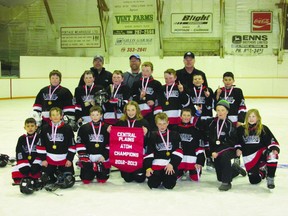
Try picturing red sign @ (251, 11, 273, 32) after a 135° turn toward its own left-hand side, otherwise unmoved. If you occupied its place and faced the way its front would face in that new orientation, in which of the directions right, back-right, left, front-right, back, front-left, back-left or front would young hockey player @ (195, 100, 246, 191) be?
back-right

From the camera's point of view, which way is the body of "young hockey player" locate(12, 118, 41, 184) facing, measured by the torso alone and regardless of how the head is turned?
toward the camera

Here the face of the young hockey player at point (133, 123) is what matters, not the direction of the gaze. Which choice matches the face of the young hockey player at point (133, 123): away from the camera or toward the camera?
toward the camera

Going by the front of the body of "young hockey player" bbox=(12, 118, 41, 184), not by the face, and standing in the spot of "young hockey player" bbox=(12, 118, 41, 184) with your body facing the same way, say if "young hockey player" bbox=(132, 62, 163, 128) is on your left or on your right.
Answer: on your left

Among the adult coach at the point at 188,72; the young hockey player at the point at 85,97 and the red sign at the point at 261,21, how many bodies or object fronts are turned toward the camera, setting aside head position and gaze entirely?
3

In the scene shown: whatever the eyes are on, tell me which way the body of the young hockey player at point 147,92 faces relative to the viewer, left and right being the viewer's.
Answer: facing the viewer

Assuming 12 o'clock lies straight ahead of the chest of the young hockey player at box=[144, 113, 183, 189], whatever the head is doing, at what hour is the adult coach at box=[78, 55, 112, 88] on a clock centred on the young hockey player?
The adult coach is roughly at 5 o'clock from the young hockey player.

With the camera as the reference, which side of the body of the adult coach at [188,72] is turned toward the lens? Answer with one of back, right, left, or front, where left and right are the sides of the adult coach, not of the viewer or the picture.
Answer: front
